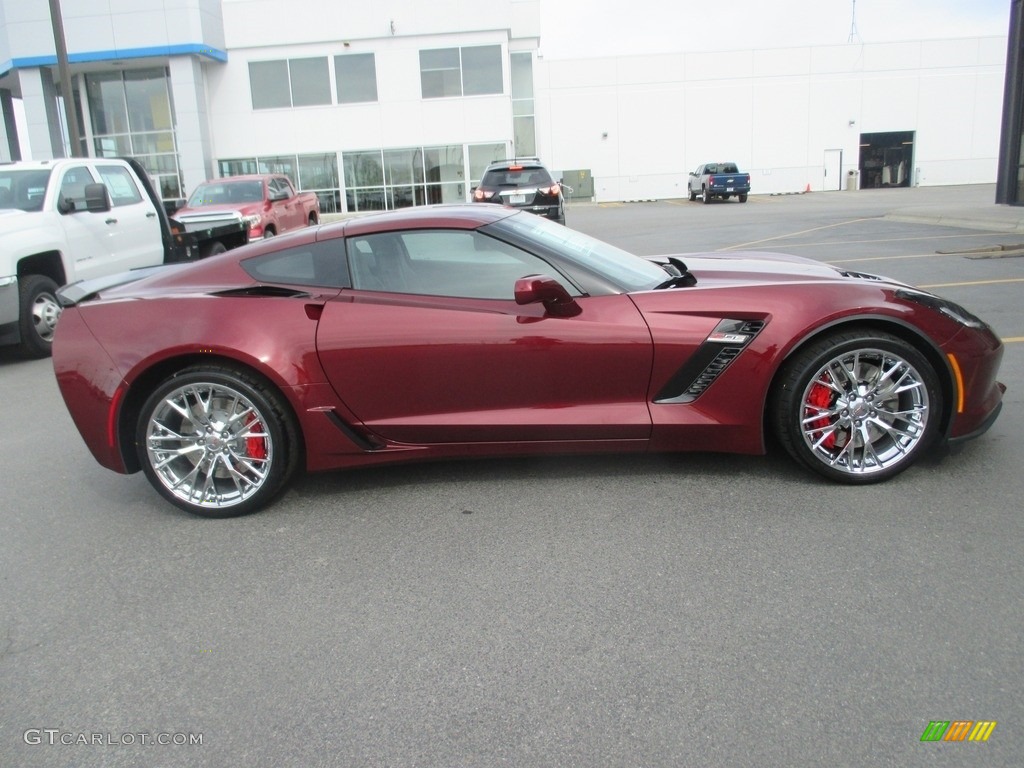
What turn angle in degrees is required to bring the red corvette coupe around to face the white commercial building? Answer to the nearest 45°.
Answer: approximately 90° to its left

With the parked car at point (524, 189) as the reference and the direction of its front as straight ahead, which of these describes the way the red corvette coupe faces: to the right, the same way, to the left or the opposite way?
to the right

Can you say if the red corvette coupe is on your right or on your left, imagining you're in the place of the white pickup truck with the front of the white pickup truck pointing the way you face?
on your left

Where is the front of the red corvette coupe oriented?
to the viewer's right

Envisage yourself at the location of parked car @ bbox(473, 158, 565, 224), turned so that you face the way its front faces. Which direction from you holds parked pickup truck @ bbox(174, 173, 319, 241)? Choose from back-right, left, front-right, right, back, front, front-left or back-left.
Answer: left

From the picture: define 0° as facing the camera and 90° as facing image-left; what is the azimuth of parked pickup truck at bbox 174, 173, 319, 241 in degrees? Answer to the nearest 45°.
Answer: approximately 45°

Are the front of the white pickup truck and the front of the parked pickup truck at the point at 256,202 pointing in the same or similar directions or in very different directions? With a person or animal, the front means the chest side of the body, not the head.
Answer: same or similar directions

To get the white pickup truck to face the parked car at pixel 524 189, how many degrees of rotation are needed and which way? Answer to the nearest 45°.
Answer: approximately 180°

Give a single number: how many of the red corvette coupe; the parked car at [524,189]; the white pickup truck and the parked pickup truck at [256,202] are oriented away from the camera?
1

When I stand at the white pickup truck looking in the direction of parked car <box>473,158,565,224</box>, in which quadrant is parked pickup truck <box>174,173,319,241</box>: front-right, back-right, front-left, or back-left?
front-left

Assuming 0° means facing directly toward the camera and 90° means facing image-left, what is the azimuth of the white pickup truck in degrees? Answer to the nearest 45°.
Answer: approximately 45°

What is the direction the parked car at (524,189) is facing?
away from the camera

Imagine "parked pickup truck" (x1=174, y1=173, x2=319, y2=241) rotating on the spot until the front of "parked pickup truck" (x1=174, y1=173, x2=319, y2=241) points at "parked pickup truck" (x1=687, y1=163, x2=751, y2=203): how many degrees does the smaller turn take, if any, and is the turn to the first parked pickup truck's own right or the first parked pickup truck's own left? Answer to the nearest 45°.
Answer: approximately 180°
